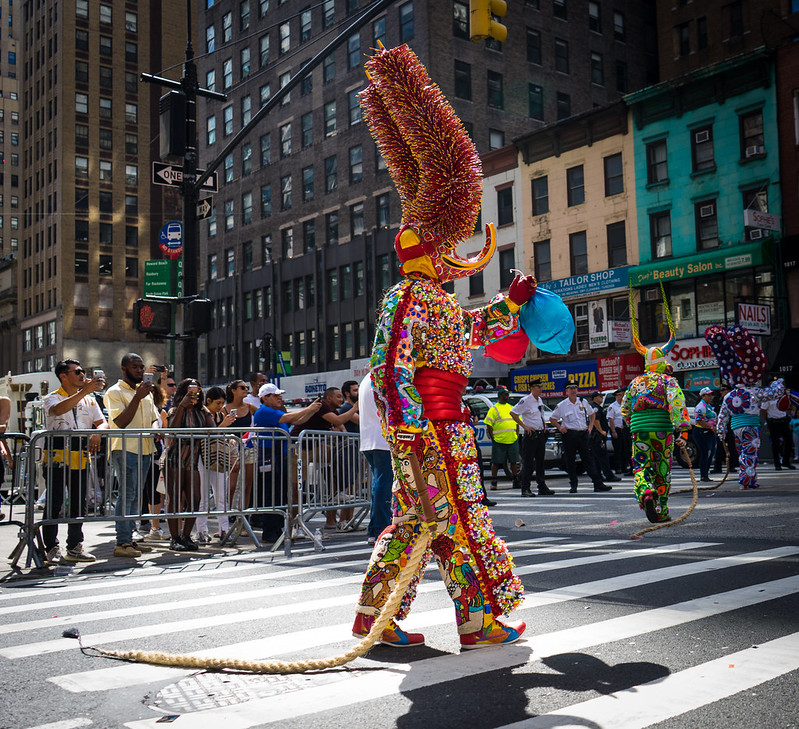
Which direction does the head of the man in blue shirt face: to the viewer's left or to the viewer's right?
to the viewer's right

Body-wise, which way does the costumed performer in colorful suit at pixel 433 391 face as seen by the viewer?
to the viewer's right

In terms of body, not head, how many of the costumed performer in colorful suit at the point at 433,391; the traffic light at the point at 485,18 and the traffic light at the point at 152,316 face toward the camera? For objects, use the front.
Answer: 1

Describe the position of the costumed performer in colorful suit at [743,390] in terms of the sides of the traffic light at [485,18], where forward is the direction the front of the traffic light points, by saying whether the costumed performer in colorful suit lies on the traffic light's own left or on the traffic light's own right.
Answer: on the traffic light's own left

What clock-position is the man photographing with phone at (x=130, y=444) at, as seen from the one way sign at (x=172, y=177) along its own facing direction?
The man photographing with phone is roughly at 12 o'clock from the one way sign.

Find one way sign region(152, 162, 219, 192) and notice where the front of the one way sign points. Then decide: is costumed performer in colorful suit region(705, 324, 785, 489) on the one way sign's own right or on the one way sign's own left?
on the one way sign's own left

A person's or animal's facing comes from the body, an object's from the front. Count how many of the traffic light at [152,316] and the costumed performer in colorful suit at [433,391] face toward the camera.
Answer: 1

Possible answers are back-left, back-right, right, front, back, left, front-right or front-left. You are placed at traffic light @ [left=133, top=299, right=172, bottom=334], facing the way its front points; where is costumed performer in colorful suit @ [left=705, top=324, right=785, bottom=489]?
left

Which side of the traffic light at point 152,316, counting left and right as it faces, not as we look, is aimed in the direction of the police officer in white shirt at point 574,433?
left

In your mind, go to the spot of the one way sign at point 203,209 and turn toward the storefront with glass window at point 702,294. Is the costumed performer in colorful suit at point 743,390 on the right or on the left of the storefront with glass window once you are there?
right
